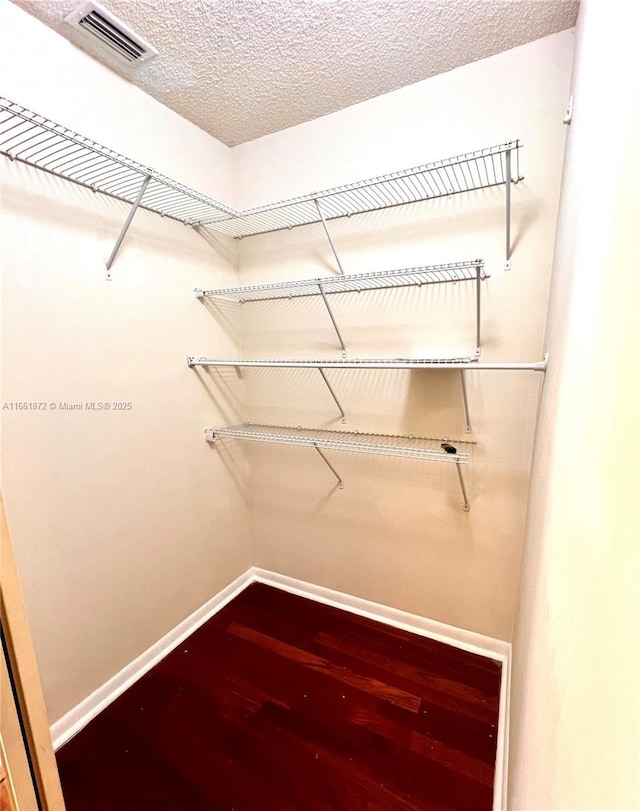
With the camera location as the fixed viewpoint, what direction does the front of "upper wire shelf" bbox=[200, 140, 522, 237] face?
facing the viewer and to the left of the viewer

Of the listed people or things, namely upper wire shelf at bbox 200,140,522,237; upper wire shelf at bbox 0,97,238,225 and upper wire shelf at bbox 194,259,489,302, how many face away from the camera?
0

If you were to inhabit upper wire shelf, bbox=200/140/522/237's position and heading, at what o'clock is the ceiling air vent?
The ceiling air vent is roughly at 1 o'clock from the upper wire shelf.

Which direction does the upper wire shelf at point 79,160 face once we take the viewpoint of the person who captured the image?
facing the viewer and to the right of the viewer

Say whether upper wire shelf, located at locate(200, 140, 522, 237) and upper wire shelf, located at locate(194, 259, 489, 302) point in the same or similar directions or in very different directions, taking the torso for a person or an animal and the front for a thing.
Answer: same or similar directions

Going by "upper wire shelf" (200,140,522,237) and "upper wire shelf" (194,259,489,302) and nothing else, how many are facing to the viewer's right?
0
